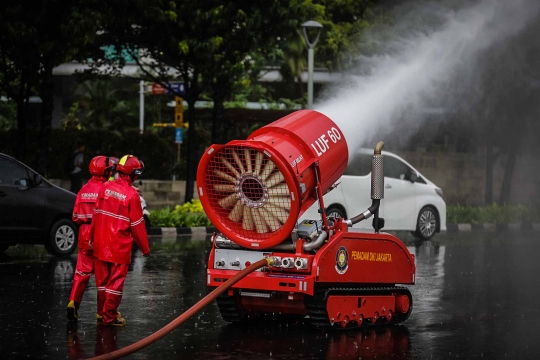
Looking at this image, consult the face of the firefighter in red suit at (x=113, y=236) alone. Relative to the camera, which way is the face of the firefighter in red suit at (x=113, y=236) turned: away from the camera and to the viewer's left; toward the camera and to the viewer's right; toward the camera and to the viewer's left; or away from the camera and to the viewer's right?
away from the camera and to the viewer's right

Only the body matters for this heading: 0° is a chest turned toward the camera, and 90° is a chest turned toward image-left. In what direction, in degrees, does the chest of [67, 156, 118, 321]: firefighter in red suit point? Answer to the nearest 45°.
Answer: approximately 225°

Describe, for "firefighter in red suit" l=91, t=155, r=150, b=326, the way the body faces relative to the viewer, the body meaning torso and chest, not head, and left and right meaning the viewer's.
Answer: facing away from the viewer and to the right of the viewer

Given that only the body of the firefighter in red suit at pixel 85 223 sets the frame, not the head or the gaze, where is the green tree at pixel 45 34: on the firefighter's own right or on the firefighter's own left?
on the firefighter's own left

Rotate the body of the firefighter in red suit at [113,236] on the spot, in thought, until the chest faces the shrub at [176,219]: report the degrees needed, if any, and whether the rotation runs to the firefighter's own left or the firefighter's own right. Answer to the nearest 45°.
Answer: approximately 45° to the firefighter's own left

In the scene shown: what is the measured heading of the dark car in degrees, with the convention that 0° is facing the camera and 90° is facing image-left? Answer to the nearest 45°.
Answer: approximately 270°

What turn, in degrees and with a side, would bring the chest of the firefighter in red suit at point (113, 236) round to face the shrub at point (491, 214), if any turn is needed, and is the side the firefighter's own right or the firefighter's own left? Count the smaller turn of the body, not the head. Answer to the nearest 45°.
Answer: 0° — they already face it
